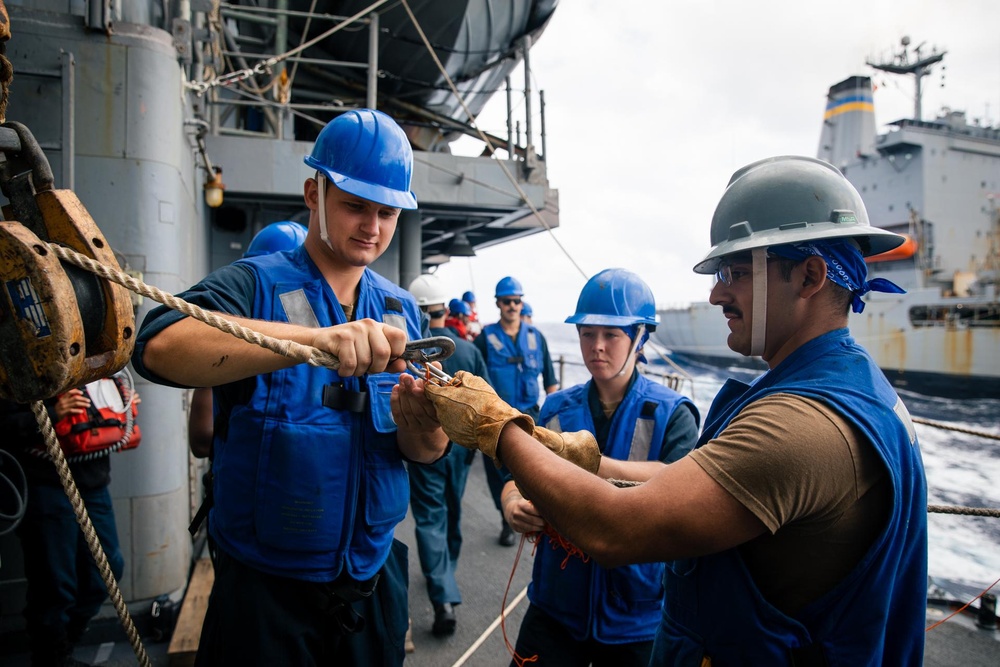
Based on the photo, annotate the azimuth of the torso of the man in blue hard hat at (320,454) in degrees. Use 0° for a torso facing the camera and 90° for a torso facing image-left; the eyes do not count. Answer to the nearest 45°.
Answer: approximately 315°

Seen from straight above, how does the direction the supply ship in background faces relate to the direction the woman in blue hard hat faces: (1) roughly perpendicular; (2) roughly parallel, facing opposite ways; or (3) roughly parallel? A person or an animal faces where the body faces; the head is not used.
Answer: roughly perpendicular

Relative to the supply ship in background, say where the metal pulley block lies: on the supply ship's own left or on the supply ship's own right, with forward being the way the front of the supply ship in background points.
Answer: on the supply ship's own right

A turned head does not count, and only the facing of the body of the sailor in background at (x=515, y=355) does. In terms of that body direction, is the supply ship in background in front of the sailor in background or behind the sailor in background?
behind

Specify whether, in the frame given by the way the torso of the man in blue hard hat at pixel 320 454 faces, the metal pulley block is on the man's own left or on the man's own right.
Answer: on the man's own right

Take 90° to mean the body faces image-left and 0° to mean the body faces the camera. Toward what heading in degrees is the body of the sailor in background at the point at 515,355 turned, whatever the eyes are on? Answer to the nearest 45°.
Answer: approximately 0°

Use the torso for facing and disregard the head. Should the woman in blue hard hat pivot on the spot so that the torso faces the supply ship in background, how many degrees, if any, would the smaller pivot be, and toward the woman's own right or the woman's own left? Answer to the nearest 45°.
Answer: approximately 180°
